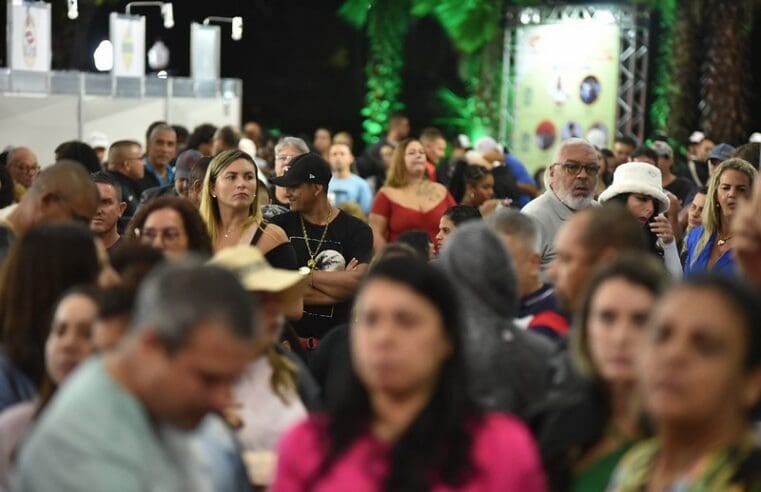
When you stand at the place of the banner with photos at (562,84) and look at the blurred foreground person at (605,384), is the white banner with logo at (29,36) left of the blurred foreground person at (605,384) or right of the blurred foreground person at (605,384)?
right

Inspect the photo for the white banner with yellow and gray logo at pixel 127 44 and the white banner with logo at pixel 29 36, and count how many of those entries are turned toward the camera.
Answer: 2

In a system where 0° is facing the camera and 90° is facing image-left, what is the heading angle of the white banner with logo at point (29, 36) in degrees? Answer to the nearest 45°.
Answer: approximately 0°

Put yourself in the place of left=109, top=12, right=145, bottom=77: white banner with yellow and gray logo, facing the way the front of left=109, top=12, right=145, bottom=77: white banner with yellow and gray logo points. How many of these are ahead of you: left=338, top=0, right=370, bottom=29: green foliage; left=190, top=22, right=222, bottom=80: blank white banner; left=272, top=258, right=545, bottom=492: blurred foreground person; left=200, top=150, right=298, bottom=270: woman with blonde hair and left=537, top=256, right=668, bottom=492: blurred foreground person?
3

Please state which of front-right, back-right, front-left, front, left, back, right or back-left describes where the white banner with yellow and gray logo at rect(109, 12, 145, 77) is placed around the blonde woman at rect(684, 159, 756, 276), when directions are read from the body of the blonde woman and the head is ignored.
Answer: back-right

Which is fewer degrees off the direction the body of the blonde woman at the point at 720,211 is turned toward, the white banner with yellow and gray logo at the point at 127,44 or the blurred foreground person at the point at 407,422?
the blurred foreground person

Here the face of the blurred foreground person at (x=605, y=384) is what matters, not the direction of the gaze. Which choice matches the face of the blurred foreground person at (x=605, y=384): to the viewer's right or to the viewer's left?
to the viewer's left

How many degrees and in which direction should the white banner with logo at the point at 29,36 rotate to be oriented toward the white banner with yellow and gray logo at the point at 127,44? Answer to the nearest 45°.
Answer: approximately 135° to its left

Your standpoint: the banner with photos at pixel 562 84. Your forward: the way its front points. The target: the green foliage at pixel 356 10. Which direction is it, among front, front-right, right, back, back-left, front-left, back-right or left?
back-right

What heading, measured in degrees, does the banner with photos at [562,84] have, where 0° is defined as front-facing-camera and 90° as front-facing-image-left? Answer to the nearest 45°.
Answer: approximately 0°
